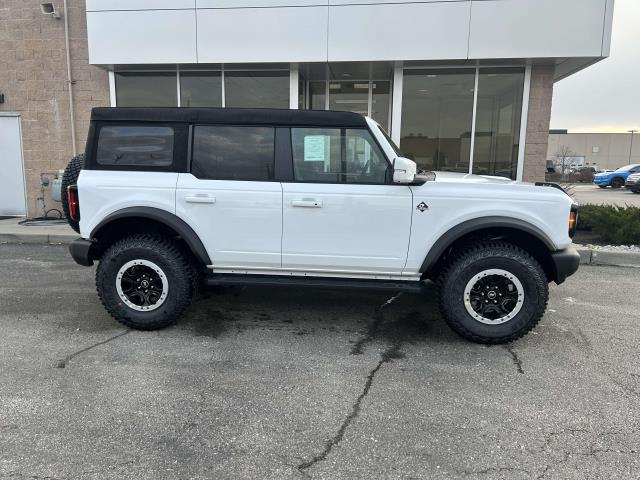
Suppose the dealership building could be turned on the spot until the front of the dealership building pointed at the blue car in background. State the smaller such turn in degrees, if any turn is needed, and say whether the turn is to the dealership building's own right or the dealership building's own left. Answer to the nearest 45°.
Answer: approximately 135° to the dealership building's own left

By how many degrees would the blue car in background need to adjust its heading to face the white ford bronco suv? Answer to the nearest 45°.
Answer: approximately 45° to its left

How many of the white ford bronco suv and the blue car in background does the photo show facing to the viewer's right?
1

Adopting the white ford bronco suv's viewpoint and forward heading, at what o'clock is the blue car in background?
The blue car in background is roughly at 10 o'clock from the white ford bronco suv.

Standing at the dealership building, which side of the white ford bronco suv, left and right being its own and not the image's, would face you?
left

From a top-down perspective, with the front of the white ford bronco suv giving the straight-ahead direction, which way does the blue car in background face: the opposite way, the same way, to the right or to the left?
the opposite way

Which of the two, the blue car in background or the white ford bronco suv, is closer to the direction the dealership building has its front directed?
the white ford bronco suv

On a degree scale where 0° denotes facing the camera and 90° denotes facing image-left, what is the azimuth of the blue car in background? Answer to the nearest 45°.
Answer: approximately 45°

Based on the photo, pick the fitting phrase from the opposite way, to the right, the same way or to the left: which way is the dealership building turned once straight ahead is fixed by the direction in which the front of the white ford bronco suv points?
to the right

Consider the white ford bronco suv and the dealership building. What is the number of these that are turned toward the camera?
1

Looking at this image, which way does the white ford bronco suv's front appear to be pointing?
to the viewer's right

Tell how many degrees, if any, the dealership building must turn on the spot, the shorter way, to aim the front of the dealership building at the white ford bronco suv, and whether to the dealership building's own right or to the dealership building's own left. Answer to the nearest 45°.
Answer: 0° — it already faces it
